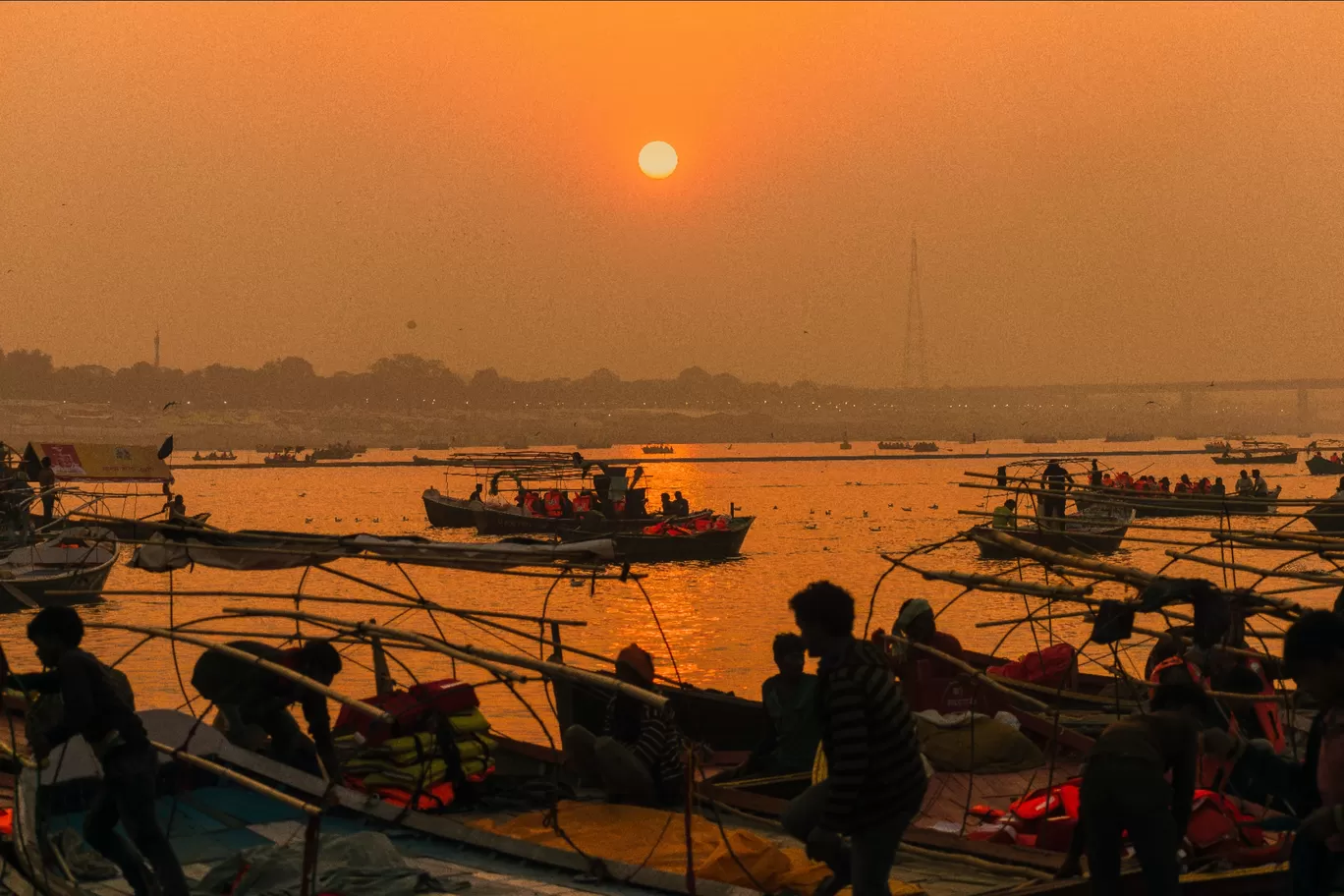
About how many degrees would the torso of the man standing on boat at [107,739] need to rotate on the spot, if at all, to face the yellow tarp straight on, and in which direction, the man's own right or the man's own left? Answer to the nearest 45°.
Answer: approximately 180°

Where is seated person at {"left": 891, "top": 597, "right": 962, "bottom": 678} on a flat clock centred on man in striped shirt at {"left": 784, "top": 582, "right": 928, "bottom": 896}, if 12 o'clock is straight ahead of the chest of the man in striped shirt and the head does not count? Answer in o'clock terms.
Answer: The seated person is roughly at 3 o'clock from the man in striped shirt.

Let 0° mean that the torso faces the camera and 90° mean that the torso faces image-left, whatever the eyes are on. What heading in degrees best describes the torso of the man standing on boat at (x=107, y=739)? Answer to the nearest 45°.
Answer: approximately 90°

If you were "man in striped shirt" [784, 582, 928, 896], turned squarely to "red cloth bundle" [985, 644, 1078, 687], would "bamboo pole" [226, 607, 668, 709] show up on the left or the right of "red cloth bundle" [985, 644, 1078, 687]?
left

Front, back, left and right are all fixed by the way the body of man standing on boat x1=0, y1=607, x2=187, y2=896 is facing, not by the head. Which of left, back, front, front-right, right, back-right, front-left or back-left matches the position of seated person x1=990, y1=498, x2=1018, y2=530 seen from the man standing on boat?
back-right

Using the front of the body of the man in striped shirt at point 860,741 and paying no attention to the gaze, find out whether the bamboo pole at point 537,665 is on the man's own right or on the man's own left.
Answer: on the man's own right

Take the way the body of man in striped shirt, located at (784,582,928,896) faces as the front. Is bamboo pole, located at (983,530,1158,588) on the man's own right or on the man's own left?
on the man's own right

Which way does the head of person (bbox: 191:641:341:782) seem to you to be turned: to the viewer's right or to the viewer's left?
to the viewer's right

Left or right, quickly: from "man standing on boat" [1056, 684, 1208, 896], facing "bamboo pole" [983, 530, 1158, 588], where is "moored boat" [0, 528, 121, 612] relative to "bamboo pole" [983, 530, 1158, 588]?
left

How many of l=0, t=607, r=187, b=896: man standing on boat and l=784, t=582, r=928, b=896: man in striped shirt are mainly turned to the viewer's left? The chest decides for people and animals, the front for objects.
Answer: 2

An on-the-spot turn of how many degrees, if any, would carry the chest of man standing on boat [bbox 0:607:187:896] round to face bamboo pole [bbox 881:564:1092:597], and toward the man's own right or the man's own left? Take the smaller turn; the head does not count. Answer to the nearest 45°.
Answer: approximately 180°

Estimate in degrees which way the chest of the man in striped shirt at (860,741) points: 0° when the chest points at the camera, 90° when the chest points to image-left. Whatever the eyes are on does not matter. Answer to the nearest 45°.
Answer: approximately 90°

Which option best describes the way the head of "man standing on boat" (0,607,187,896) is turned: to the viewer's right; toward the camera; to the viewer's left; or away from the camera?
to the viewer's left
